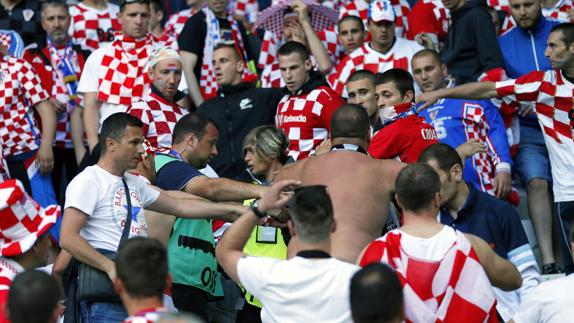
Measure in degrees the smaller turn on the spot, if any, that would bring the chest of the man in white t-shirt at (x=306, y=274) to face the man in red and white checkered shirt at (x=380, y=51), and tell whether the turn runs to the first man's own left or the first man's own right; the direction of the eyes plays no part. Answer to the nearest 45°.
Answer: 0° — they already face them

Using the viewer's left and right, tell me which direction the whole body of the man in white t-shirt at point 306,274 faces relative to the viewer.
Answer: facing away from the viewer

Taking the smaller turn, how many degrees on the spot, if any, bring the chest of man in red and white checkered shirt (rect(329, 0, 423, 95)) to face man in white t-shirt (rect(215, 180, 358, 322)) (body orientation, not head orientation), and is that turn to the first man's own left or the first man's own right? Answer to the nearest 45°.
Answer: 0° — they already face them

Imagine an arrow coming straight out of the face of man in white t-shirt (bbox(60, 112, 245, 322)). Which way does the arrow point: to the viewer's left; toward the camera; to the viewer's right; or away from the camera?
to the viewer's right

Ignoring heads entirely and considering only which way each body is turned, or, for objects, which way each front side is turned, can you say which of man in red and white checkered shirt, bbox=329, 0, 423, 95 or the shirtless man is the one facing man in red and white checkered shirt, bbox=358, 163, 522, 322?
man in red and white checkered shirt, bbox=329, 0, 423, 95

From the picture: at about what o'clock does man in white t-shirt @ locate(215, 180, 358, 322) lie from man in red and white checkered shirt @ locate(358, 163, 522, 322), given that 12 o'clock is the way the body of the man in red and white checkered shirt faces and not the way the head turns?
The man in white t-shirt is roughly at 8 o'clock from the man in red and white checkered shirt.

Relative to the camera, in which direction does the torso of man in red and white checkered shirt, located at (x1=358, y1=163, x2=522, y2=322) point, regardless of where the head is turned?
away from the camera

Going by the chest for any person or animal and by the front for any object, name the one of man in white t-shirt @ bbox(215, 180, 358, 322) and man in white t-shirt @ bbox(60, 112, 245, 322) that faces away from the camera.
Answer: man in white t-shirt @ bbox(215, 180, 358, 322)

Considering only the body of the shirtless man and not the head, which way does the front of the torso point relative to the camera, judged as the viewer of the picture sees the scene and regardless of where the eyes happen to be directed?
away from the camera

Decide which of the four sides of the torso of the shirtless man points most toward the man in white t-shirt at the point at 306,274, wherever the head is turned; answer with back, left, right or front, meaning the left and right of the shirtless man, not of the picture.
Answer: back

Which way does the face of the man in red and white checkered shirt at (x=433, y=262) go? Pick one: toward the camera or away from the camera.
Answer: away from the camera
